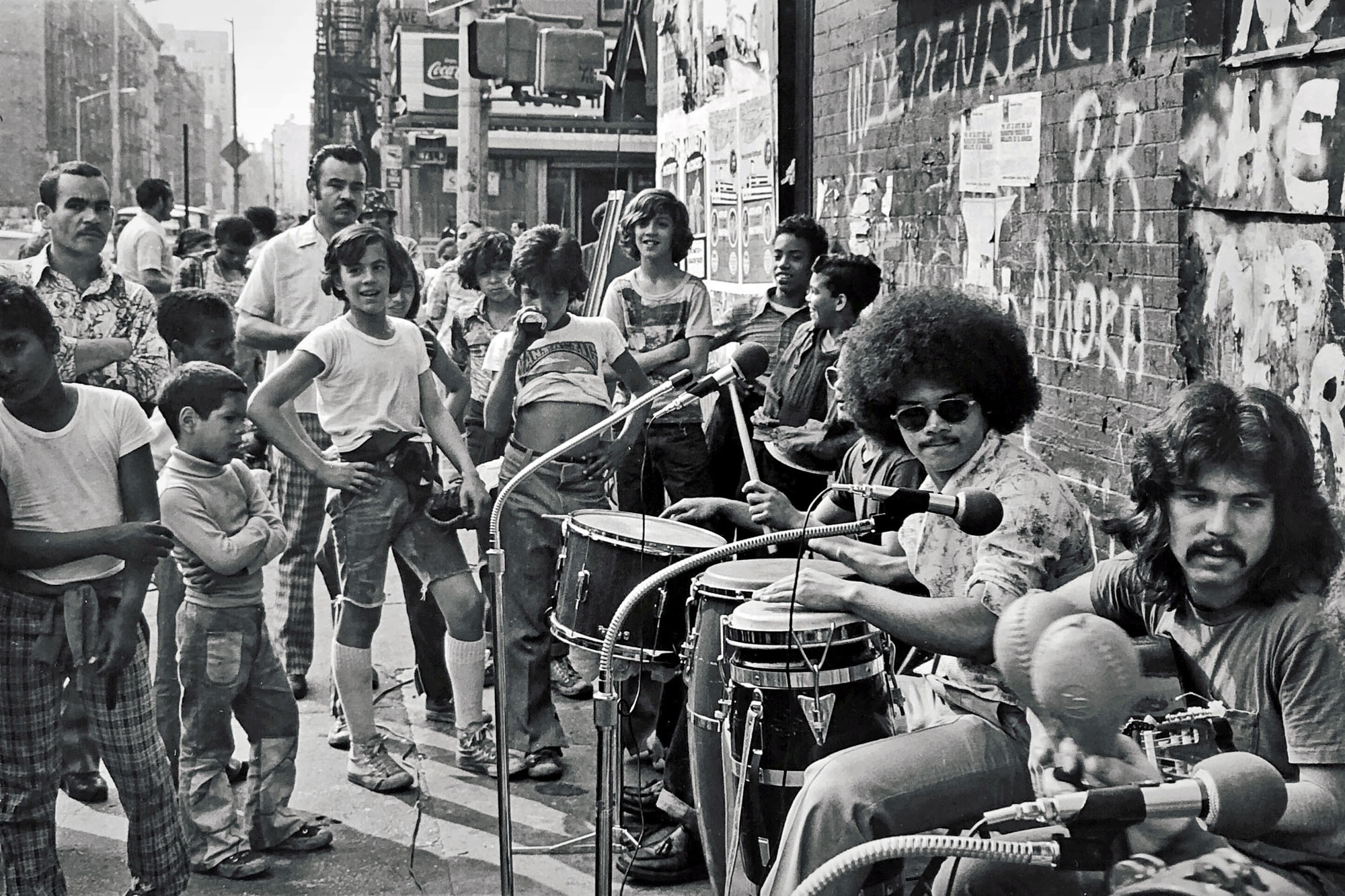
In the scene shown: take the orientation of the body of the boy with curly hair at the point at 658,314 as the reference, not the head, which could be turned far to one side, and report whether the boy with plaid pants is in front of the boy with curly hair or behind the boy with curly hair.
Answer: in front

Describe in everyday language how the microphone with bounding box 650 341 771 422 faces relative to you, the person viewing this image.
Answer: facing to the right of the viewer

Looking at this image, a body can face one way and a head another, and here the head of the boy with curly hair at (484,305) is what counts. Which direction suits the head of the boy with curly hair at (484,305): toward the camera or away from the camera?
toward the camera

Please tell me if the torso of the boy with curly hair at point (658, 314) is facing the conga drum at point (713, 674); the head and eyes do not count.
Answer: yes

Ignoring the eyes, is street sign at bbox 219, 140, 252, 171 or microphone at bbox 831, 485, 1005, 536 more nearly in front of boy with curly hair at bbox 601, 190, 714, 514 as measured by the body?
the microphone

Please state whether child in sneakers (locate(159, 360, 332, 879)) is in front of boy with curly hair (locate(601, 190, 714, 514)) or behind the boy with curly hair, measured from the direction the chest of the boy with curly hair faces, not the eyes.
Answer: in front

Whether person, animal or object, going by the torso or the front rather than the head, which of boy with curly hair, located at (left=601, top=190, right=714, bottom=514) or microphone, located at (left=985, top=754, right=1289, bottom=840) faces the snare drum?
the boy with curly hair

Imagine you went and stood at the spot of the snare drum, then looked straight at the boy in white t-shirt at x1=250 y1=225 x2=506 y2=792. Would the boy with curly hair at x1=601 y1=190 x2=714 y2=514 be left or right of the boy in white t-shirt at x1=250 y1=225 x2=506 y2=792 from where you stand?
right

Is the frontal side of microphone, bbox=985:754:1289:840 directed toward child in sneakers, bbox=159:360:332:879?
no

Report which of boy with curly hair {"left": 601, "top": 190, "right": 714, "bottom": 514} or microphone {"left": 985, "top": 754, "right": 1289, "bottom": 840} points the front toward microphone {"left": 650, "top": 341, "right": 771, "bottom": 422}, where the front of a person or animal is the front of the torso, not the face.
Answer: the boy with curly hair

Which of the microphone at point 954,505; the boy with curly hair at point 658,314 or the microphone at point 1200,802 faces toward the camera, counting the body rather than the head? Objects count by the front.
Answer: the boy with curly hair

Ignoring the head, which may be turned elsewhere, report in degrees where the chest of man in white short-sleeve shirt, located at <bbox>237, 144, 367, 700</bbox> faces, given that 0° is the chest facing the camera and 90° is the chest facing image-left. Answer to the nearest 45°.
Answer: approximately 315°

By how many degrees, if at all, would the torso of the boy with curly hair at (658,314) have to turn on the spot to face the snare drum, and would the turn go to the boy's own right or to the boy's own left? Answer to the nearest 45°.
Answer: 0° — they already face it

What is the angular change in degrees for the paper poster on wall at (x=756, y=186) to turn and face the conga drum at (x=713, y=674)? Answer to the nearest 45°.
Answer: approximately 45° to its left

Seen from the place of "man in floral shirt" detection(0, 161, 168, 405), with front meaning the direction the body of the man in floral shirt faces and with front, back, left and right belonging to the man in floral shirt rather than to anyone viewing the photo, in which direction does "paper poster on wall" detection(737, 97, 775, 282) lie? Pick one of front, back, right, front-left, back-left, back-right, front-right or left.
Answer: left

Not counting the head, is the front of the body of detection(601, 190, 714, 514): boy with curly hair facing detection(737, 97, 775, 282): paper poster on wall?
no

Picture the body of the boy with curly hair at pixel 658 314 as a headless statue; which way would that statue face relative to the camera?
toward the camera

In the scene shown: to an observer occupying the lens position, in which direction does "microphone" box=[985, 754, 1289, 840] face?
facing to the right of the viewer
